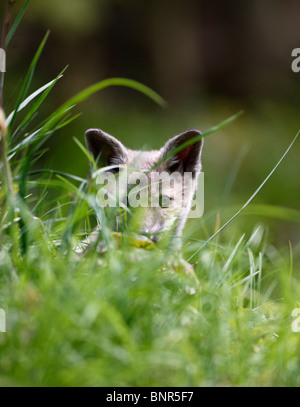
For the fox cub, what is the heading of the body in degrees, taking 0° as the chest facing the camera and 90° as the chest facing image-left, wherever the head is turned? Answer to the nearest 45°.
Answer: approximately 0°
